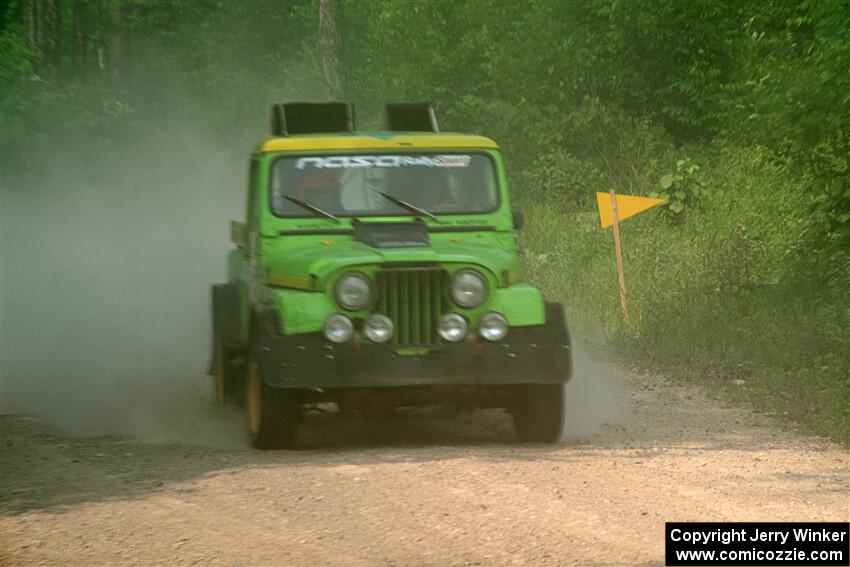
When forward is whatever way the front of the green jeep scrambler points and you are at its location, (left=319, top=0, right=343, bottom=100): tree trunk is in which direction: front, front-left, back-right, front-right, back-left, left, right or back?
back

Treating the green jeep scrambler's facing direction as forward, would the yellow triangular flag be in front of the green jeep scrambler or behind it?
behind

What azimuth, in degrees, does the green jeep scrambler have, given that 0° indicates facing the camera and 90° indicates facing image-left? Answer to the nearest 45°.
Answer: approximately 0°

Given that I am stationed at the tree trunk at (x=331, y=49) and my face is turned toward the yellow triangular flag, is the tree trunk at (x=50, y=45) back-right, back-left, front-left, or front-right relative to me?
back-right
